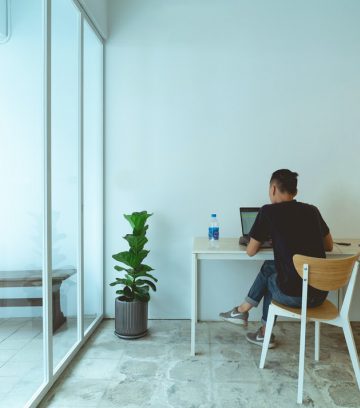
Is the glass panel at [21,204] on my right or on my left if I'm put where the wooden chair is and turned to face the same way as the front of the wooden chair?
on my left

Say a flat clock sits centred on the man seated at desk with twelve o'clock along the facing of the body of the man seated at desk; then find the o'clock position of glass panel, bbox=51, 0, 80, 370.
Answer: The glass panel is roughly at 10 o'clock from the man seated at desk.

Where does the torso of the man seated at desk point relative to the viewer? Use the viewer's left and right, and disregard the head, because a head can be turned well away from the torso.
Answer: facing away from the viewer and to the left of the viewer

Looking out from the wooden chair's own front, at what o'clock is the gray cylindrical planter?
The gray cylindrical planter is roughly at 11 o'clock from the wooden chair.

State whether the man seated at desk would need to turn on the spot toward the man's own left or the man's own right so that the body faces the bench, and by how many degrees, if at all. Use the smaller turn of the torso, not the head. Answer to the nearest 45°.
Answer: approximately 90° to the man's own left

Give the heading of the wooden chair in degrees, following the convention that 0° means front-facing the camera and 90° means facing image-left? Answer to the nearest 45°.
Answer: approximately 135°

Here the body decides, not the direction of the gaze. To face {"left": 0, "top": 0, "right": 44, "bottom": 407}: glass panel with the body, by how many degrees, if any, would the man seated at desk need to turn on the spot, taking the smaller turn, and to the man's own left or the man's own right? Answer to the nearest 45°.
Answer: approximately 90° to the man's own left

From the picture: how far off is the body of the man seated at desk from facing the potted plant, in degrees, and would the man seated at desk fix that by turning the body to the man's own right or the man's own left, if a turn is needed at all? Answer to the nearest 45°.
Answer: approximately 45° to the man's own left
